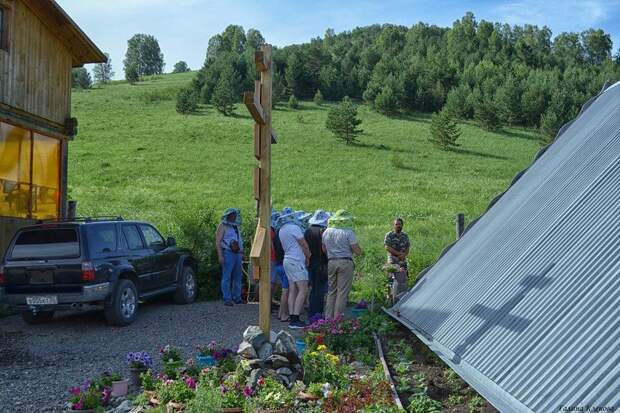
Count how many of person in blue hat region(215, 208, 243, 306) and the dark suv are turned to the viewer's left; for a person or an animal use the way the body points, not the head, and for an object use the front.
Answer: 0

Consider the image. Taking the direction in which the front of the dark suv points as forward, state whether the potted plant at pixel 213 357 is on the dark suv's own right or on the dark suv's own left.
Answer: on the dark suv's own right

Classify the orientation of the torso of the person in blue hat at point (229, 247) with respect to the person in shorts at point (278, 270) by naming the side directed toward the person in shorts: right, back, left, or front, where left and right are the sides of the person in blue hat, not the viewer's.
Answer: front

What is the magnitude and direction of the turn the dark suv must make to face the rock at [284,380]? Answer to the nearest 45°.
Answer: approximately 135° to its right

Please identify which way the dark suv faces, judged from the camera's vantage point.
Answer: facing away from the viewer and to the right of the viewer

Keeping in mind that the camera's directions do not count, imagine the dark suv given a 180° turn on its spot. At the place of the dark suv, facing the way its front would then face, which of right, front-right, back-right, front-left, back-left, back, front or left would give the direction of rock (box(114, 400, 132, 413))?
front-left

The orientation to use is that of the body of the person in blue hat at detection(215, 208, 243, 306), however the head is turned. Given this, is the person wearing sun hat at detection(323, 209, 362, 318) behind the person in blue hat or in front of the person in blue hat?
in front

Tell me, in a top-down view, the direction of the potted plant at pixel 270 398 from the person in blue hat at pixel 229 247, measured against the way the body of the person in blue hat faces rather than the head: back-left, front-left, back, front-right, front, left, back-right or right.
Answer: front-right

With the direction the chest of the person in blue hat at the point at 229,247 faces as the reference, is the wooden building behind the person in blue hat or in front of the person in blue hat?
behind

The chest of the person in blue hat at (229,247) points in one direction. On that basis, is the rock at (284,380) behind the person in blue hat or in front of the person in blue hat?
in front

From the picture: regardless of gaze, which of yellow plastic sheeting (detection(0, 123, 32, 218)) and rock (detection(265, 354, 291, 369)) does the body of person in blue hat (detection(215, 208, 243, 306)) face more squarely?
the rock

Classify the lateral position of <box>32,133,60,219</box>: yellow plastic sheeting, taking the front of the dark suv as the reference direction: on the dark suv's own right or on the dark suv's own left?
on the dark suv's own left

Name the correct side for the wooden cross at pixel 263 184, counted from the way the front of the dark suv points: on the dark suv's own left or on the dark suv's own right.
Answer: on the dark suv's own right

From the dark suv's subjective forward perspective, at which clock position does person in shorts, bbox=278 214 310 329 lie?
The person in shorts is roughly at 2 o'clock from the dark suv.

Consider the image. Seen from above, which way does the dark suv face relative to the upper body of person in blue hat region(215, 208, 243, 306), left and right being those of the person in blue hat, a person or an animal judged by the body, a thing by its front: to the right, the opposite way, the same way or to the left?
to the left

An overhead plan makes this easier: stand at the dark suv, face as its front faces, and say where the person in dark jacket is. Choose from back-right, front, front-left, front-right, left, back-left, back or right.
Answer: front-right
